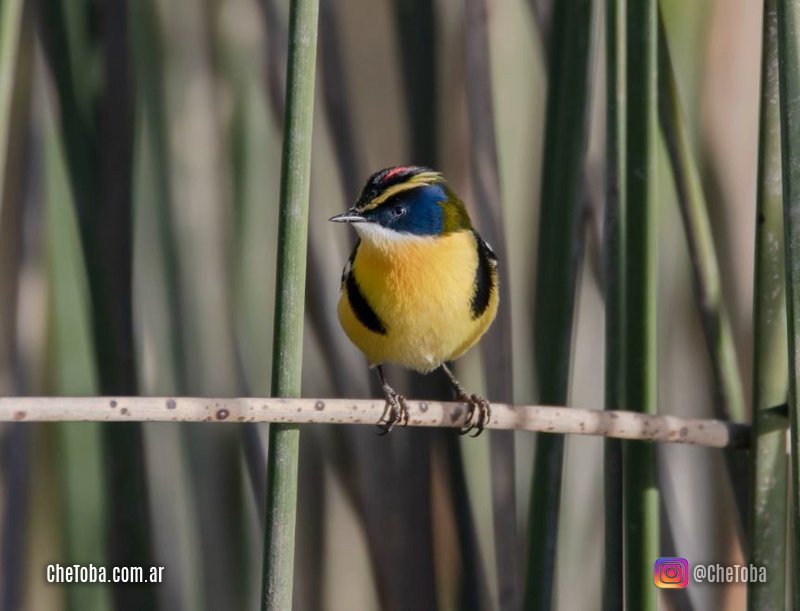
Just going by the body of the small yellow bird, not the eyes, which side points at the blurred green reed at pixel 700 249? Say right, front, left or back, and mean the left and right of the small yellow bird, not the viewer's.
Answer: left

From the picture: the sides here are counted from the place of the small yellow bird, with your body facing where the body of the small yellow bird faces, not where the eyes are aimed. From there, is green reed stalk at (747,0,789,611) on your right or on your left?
on your left

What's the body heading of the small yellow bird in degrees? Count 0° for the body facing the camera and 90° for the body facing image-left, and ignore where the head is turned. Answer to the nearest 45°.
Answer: approximately 0°
